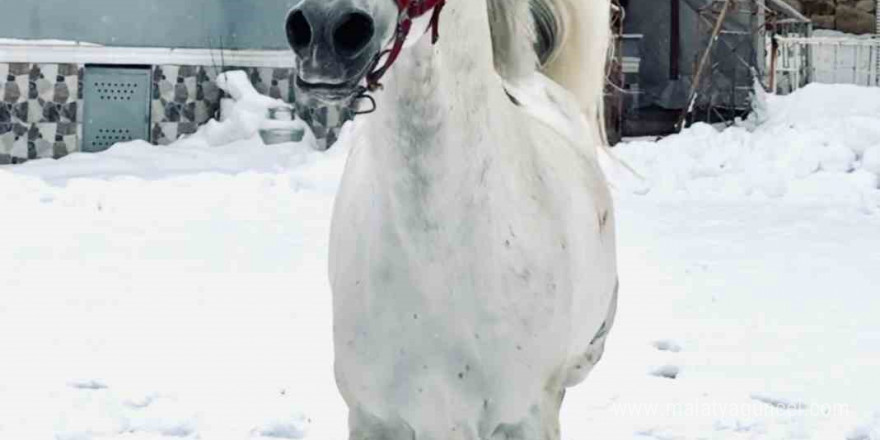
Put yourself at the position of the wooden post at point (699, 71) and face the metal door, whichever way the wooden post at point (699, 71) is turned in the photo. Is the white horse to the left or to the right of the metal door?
left

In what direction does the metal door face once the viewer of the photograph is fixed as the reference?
facing the viewer

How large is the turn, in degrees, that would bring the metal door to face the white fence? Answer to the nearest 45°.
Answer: approximately 90° to its left

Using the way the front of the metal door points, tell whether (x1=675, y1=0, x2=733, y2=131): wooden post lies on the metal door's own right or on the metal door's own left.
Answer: on the metal door's own left

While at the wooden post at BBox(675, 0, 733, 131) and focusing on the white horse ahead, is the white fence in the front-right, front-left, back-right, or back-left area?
back-left

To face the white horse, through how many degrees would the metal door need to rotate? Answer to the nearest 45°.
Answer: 0° — it already faces it

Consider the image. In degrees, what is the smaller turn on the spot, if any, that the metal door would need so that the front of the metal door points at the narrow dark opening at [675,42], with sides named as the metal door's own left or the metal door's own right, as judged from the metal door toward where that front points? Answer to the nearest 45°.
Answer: approximately 135° to the metal door's own left
